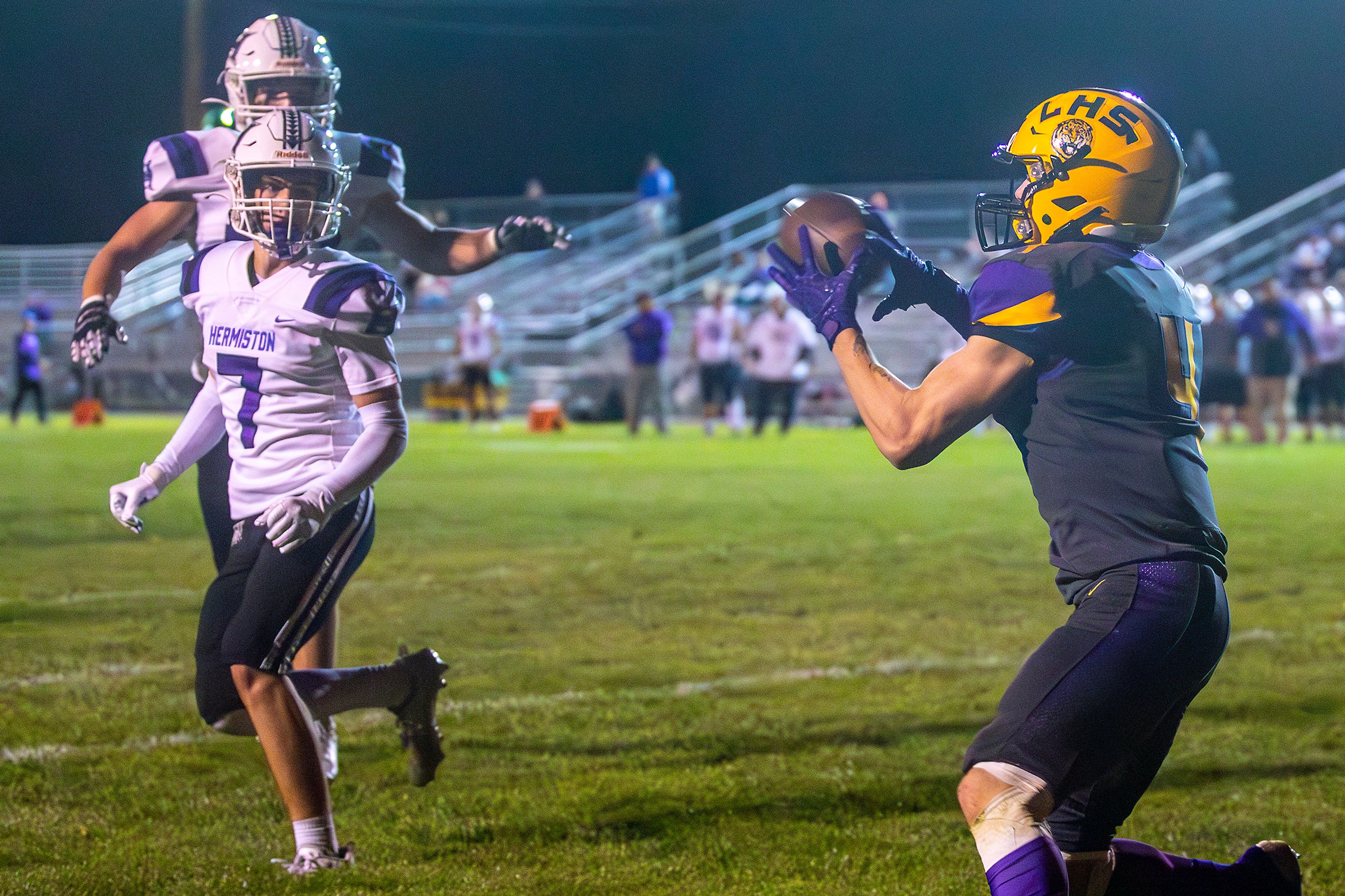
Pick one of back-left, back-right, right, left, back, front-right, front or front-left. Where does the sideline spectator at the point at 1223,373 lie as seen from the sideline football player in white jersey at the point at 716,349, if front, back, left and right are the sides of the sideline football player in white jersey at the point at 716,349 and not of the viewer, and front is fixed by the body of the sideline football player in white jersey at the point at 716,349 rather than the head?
left

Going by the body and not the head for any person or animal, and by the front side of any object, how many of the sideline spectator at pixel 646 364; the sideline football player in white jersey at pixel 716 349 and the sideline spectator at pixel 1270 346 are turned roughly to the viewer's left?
0

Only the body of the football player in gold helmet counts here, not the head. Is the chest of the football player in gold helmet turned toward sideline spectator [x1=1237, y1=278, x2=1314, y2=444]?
no

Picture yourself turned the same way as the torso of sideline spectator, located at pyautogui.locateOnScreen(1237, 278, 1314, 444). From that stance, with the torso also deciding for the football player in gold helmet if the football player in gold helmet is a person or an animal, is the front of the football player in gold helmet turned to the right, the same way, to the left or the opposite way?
to the right

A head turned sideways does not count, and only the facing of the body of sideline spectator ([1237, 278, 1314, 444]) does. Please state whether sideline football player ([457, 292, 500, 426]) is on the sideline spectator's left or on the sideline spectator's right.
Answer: on the sideline spectator's right

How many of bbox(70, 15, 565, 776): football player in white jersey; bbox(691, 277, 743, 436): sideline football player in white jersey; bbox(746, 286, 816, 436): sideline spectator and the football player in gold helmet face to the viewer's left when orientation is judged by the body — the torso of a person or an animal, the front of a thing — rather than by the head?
1

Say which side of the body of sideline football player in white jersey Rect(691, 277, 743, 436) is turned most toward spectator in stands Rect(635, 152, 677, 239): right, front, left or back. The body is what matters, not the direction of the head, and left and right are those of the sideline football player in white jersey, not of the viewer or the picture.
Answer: back

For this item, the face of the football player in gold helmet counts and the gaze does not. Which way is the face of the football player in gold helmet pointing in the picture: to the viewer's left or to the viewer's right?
to the viewer's left

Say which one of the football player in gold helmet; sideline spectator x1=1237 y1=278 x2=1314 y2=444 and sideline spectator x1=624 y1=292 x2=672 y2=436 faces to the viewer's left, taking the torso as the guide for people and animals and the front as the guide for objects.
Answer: the football player in gold helmet

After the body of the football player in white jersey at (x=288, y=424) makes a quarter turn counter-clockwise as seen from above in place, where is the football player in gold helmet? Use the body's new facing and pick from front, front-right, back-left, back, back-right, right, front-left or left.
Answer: front

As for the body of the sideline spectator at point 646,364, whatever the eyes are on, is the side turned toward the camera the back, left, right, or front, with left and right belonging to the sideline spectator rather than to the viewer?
front

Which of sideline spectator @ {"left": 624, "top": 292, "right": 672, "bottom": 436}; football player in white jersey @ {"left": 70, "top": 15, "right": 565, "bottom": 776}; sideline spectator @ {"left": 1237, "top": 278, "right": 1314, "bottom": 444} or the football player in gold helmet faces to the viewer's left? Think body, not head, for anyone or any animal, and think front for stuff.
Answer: the football player in gold helmet

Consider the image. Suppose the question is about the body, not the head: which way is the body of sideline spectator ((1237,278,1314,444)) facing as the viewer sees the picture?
toward the camera

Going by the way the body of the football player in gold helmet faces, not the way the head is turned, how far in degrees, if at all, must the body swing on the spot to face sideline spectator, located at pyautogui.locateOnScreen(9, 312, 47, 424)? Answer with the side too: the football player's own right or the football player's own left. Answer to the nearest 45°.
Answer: approximately 45° to the football player's own right

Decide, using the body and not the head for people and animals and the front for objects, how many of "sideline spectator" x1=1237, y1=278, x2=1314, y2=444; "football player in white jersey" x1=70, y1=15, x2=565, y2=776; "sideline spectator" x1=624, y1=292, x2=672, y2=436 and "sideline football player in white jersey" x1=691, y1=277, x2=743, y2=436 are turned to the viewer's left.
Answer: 0

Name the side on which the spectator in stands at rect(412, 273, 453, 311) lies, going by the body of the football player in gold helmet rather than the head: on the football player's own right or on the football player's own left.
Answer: on the football player's own right

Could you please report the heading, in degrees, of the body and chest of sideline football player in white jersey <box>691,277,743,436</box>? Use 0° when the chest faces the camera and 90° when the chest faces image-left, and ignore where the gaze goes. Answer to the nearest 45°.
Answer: approximately 0°

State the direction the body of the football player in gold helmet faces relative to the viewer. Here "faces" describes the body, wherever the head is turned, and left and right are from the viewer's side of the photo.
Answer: facing to the left of the viewer
